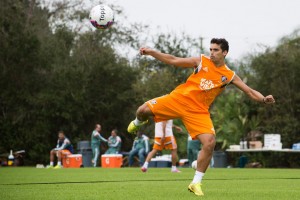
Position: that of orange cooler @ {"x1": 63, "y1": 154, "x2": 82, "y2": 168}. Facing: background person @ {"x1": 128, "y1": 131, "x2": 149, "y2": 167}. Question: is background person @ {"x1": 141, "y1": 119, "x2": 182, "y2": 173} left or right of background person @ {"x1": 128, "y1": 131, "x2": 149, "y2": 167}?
right

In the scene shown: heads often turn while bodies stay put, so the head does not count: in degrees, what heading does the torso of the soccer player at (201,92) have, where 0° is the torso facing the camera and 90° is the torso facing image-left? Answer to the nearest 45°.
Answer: approximately 45°

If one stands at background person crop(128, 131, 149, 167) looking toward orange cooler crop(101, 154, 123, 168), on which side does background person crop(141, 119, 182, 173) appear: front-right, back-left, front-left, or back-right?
back-left

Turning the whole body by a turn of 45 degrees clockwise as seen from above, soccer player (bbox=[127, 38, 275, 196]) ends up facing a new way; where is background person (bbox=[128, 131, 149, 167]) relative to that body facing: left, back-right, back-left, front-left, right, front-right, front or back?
right

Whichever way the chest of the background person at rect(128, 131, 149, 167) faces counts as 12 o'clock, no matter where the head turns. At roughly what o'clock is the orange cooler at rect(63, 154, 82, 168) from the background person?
The orange cooler is roughly at 2 o'clock from the background person.

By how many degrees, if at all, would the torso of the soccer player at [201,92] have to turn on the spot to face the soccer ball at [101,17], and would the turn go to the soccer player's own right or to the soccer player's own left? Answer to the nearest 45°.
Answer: approximately 90° to the soccer player's own right

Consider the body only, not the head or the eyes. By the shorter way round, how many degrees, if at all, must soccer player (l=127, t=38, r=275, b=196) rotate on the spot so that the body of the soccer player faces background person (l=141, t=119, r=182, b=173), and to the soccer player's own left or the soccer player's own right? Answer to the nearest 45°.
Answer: approximately 135° to the soccer player's own right
